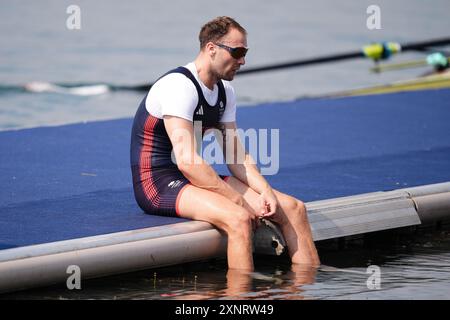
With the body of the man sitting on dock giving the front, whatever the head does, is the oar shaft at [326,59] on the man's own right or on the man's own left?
on the man's own left

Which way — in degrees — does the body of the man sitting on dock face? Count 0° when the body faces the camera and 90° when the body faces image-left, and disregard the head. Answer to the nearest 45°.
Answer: approximately 315°

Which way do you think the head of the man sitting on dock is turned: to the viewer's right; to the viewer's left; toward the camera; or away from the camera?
to the viewer's right
